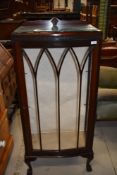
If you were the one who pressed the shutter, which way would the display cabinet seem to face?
facing the viewer
